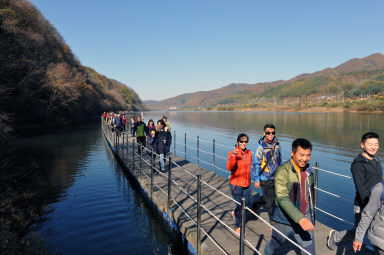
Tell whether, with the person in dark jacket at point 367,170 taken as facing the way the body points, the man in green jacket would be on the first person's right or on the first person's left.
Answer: on the first person's right

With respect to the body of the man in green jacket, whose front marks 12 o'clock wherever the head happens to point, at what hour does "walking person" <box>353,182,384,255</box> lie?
The walking person is roughly at 10 o'clock from the man in green jacket.

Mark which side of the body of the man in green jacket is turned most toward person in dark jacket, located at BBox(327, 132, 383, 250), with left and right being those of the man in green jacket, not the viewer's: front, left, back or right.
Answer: left

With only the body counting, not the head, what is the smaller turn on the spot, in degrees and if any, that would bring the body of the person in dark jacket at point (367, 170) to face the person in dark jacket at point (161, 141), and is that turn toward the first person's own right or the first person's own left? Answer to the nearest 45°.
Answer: approximately 180°

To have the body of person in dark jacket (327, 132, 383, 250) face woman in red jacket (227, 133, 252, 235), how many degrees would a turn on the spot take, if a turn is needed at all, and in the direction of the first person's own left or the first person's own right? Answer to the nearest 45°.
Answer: approximately 135° to the first person's own right

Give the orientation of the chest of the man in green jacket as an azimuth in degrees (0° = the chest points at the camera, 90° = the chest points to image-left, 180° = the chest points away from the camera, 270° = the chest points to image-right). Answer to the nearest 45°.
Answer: approximately 315°

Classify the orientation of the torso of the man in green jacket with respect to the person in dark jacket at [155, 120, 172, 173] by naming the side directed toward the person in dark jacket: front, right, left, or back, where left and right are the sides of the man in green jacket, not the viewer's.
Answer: back

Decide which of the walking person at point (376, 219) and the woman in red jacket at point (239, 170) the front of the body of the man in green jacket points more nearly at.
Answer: the walking person

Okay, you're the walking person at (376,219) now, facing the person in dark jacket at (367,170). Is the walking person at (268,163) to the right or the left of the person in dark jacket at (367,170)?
left
